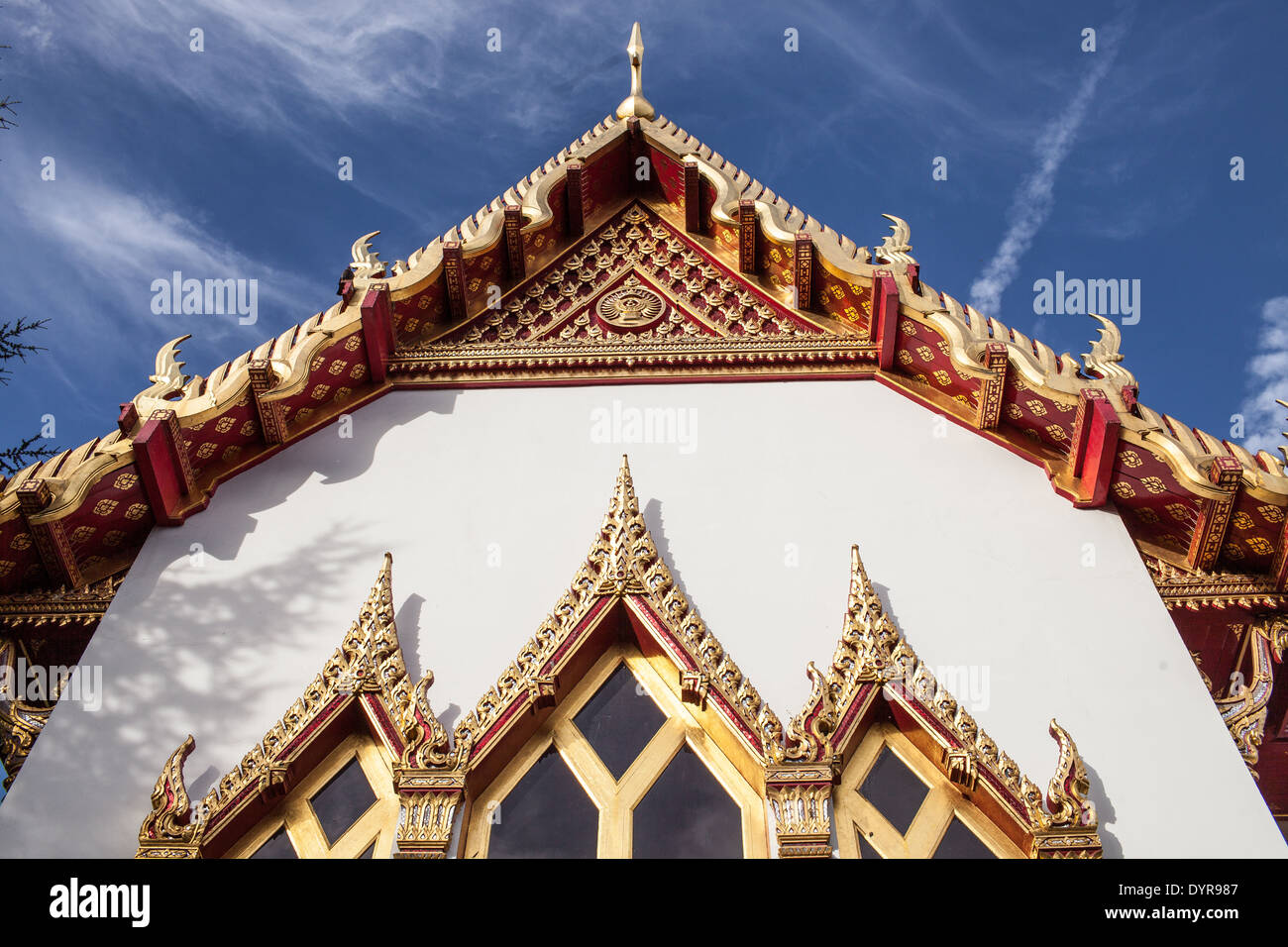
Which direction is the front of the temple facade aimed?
toward the camera
